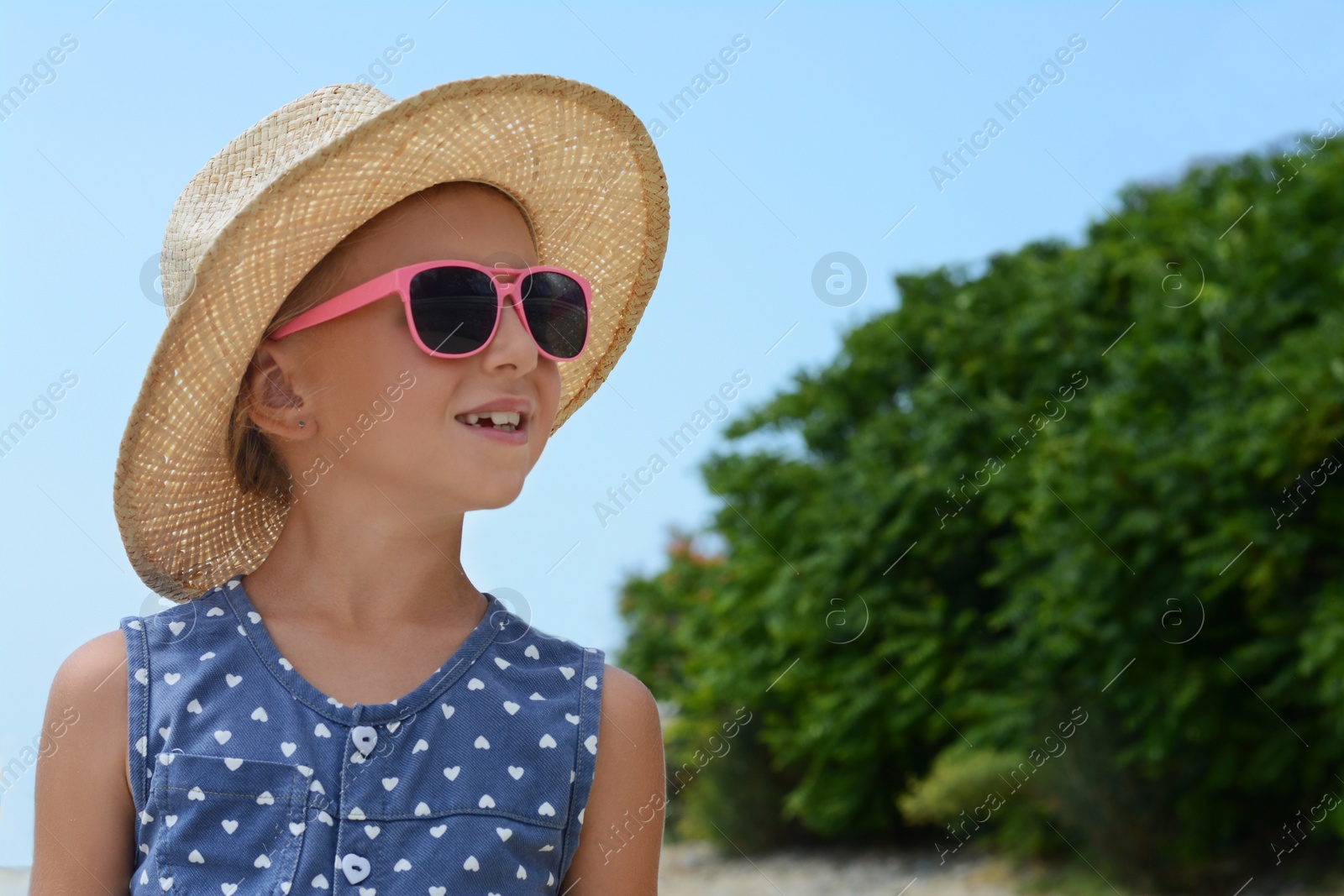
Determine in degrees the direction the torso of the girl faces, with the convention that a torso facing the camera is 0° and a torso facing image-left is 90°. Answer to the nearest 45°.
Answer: approximately 0°

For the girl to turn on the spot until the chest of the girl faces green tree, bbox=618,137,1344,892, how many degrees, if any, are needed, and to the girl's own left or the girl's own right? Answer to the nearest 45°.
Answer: approximately 135° to the girl's own left

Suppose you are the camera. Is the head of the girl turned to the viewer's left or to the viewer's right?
to the viewer's right
